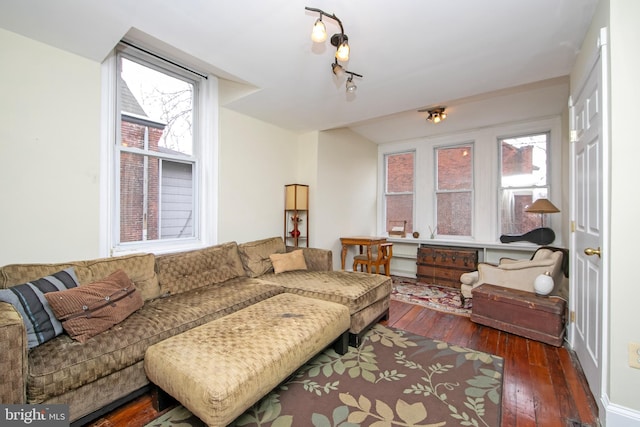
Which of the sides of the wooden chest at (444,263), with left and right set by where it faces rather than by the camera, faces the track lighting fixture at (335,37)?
front

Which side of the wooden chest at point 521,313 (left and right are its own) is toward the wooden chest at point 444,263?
right

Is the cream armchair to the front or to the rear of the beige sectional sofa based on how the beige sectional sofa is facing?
to the front

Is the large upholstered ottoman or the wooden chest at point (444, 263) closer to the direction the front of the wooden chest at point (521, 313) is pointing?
the large upholstered ottoman

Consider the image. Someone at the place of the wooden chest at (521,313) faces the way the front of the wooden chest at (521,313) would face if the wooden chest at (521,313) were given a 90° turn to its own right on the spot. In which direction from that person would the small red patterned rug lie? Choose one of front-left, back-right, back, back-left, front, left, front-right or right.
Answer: front

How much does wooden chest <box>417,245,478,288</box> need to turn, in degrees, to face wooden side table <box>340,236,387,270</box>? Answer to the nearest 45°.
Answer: approximately 45° to its right

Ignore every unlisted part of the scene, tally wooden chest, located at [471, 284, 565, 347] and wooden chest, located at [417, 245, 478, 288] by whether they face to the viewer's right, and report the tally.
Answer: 0

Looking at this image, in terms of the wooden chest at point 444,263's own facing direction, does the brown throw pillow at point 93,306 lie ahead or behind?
ahead

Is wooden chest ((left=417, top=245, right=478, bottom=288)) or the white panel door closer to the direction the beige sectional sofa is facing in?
the white panel door

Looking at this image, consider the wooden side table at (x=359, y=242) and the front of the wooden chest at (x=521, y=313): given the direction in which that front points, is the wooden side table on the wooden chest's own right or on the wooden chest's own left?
on the wooden chest's own right
